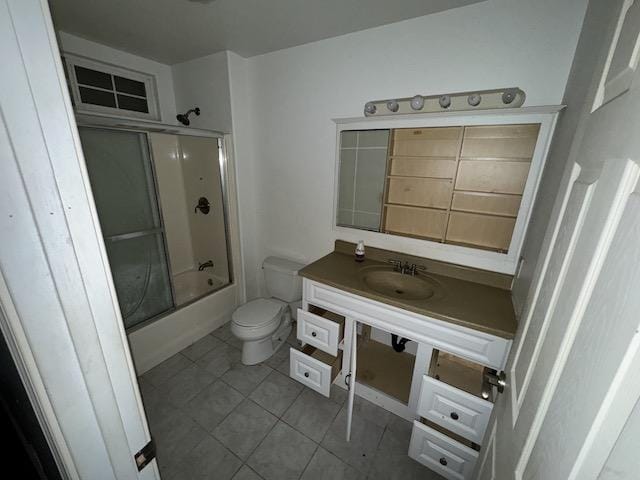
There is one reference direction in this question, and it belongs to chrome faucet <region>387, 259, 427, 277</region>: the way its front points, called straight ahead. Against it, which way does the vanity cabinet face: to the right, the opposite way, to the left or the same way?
the same way

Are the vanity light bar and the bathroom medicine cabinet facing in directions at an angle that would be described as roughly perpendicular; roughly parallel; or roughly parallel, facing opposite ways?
roughly parallel

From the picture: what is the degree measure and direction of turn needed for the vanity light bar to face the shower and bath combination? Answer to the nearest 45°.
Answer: approximately 45° to its right

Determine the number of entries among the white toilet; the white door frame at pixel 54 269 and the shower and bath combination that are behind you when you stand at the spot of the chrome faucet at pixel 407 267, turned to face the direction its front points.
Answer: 0

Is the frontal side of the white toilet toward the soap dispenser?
no

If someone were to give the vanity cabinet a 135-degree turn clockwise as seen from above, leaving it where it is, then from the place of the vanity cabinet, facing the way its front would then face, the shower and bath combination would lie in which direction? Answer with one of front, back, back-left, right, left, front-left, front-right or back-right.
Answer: left

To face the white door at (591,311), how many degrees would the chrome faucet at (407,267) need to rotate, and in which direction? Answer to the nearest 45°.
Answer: approximately 45° to its left

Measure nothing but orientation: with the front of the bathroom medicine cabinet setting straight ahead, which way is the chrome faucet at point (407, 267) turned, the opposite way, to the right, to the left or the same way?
the same way

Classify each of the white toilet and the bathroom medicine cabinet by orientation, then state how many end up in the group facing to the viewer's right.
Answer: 0

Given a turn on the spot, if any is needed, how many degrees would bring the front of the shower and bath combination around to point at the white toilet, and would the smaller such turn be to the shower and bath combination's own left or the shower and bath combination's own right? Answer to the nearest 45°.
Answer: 0° — it already faces it

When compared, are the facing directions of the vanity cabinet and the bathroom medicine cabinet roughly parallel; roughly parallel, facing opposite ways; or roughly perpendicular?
roughly parallel

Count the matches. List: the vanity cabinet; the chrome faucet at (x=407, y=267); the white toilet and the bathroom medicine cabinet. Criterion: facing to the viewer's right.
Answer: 0

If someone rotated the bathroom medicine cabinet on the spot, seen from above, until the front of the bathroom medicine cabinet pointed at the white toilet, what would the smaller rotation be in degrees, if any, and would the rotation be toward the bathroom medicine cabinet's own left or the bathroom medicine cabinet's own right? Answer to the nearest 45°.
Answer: approximately 45° to the bathroom medicine cabinet's own right

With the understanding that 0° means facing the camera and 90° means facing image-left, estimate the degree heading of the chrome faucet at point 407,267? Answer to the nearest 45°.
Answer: approximately 45°

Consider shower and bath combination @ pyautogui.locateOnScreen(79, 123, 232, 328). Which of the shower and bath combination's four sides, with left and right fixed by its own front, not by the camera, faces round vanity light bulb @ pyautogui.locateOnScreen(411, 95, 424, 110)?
front

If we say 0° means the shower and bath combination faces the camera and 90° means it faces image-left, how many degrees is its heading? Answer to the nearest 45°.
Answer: approximately 315°

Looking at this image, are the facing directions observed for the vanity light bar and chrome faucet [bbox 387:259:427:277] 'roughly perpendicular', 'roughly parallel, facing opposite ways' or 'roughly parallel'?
roughly parallel

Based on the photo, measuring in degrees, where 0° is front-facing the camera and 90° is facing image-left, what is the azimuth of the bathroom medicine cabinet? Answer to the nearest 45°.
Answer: approximately 45°

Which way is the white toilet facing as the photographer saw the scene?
facing the viewer and to the left of the viewer

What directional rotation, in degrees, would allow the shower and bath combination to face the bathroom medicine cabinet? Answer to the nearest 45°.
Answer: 0° — it already faces it
